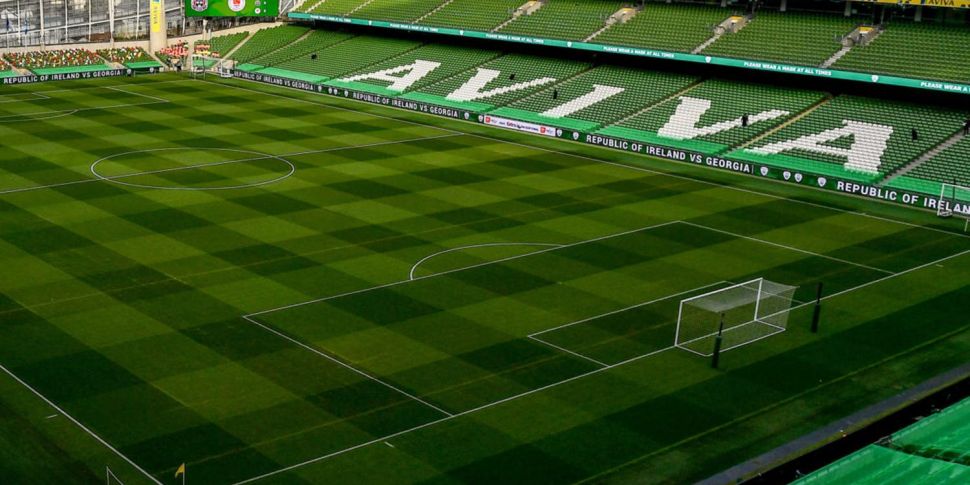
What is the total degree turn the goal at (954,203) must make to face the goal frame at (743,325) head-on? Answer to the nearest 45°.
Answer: approximately 45° to its left

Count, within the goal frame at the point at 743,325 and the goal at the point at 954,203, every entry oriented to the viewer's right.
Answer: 0

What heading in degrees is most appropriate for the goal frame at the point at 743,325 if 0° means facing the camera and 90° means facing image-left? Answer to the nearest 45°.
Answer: approximately 135°

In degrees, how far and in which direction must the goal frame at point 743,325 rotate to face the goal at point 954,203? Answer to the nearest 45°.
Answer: approximately 90° to its right
